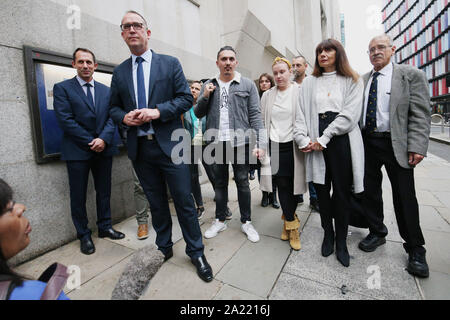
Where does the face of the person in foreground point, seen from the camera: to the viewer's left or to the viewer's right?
to the viewer's right

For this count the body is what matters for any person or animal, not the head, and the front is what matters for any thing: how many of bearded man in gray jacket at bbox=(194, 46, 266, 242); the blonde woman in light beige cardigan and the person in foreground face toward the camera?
2

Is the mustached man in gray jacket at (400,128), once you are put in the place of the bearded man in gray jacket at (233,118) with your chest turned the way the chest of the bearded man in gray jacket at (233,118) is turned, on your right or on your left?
on your left

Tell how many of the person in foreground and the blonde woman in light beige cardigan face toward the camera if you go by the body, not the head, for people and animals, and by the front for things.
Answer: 1

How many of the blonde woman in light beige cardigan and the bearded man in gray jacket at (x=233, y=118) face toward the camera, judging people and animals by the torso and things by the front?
2

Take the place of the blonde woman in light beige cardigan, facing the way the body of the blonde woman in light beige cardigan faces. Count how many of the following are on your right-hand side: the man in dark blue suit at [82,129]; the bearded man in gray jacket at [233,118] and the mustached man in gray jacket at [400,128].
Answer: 2

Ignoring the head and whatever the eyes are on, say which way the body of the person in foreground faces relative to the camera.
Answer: to the viewer's right

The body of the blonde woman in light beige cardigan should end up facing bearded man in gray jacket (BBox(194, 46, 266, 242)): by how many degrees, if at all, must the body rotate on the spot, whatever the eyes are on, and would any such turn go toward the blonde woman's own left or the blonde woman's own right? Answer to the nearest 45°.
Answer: approximately 90° to the blonde woman's own right

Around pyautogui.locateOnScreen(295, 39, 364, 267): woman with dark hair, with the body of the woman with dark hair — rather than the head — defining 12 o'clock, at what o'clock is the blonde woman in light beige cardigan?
The blonde woman in light beige cardigan is roughly at 2 o'clock from the woman with dark hair.

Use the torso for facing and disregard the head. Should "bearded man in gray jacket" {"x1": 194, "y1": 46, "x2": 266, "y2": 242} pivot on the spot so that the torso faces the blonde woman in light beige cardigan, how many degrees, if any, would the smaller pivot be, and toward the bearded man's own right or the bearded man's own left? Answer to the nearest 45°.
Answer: approximately 90° to the bearded man's own left
